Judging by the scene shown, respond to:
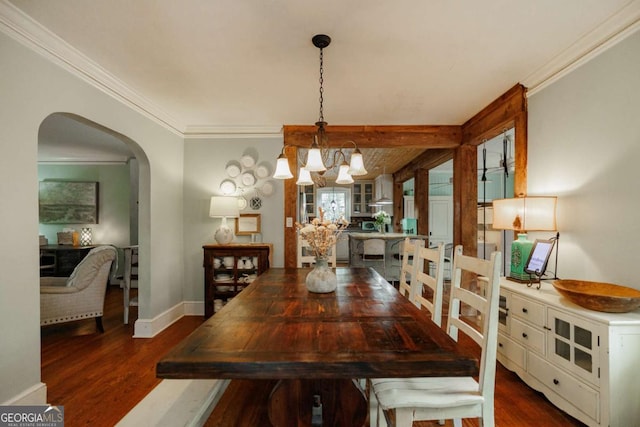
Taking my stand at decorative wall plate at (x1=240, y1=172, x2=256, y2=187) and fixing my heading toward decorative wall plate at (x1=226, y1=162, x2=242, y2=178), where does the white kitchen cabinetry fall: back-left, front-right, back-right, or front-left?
back-right

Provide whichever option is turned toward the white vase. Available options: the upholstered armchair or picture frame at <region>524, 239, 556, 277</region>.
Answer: the picture frame

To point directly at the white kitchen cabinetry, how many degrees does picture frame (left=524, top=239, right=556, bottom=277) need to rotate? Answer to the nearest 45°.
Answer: approximately 90° to its right
